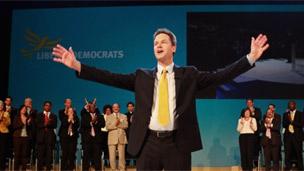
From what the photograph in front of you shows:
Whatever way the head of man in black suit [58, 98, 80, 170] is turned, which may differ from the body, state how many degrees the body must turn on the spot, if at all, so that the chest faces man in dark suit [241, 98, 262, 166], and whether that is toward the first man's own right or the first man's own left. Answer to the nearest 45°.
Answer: approximately 90° to the first man's own left

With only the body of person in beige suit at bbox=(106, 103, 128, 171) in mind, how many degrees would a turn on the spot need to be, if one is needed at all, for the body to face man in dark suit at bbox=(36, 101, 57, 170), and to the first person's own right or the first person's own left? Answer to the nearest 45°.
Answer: approximately 90° to the first person's own right

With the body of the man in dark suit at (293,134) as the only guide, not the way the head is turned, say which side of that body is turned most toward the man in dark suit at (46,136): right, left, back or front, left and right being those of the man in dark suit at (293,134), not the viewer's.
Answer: right

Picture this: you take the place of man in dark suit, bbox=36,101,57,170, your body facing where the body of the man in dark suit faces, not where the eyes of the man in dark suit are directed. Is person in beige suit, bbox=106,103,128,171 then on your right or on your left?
on your left

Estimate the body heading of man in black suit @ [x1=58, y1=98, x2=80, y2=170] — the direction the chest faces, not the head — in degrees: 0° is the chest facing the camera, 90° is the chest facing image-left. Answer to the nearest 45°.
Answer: approximately 0°

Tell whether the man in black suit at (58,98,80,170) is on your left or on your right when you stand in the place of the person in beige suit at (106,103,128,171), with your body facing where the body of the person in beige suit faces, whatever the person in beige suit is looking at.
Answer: on your right

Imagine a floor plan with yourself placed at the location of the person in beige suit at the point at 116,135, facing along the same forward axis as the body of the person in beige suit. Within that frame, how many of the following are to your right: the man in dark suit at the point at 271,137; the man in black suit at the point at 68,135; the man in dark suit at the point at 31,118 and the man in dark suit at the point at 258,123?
2
